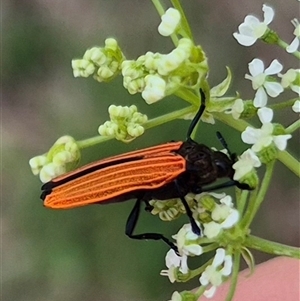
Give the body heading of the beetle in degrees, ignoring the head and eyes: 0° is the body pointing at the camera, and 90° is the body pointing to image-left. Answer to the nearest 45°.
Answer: approximately 270°
